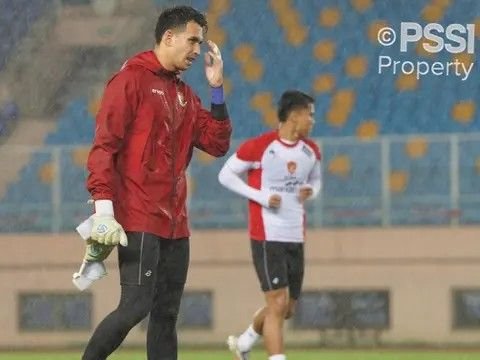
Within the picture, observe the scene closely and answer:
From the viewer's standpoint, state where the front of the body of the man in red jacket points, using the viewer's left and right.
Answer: facing the viewer and to the right of the viewer
